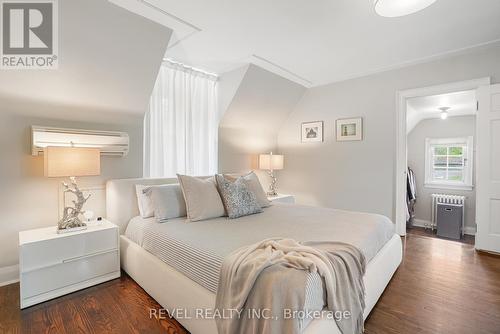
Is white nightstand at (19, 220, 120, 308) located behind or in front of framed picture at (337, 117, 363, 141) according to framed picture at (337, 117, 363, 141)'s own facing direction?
in front

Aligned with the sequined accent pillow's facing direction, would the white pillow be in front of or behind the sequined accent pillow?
behind

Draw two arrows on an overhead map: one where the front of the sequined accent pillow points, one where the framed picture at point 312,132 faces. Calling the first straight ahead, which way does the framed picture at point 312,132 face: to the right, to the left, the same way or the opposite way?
to the right

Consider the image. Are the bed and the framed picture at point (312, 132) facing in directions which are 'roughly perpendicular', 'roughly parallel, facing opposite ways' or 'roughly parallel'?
roughly perpendicular

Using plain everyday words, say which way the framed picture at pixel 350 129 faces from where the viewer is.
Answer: facing the viewer and to the left of the viewer

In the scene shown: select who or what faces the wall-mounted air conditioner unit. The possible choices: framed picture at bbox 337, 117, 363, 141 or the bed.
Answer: the framed picture

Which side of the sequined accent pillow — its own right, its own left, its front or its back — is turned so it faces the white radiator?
left

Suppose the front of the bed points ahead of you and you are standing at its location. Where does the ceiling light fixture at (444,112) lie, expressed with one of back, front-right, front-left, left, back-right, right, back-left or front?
left

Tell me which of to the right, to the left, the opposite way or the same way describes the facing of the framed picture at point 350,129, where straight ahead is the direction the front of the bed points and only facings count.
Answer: to the right

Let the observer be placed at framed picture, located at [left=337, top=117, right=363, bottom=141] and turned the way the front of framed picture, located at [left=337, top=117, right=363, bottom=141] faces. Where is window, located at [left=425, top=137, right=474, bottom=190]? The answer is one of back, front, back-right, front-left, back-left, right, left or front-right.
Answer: back

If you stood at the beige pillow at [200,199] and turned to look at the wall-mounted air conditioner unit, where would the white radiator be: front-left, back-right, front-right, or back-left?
back-right

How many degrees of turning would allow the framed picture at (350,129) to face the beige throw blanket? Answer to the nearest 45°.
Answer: approximately 45° to its left

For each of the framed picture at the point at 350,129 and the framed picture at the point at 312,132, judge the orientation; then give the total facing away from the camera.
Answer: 0

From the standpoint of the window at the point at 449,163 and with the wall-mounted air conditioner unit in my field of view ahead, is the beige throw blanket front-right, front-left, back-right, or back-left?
front-left

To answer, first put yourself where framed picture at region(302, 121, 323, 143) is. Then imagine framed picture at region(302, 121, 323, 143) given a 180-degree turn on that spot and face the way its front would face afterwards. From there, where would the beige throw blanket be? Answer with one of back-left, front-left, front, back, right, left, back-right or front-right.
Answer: back-right

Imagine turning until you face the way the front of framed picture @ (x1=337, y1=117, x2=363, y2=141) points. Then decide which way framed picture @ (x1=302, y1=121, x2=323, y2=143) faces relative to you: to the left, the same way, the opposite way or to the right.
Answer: the same way

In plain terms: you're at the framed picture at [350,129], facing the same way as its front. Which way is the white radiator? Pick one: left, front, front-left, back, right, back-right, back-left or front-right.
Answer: back

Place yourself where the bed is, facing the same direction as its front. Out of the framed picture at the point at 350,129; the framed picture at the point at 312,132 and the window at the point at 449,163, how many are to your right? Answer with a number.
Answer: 0

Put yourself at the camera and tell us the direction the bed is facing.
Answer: facing the viewer and to the right of the viewer
